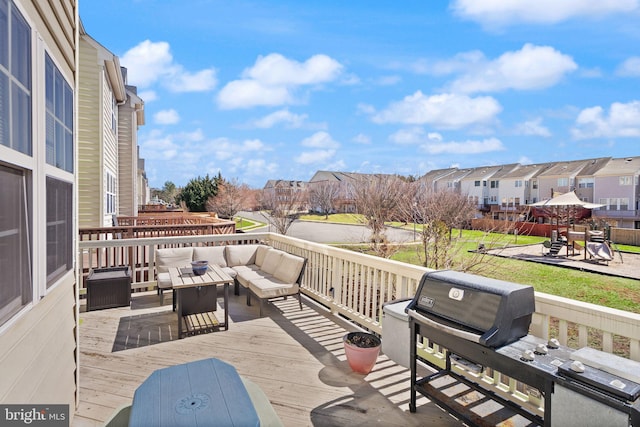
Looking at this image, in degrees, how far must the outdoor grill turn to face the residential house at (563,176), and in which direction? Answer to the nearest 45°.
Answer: approximately 135° to its right

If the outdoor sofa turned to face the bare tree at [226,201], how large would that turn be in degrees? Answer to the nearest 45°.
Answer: approximately 135° to its right

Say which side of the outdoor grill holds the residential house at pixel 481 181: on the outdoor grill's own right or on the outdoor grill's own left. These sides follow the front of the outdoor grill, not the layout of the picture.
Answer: on the outdoor grill's own right

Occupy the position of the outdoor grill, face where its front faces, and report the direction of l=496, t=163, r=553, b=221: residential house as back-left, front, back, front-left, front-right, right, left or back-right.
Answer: back-right

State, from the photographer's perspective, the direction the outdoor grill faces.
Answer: facing the viewer and to the left of the viewer

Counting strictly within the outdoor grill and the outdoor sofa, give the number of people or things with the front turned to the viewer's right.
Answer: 0

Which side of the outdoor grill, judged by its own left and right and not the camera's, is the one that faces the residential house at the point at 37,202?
front

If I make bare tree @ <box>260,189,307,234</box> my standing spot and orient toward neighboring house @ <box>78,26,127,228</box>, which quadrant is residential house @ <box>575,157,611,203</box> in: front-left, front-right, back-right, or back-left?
back-left

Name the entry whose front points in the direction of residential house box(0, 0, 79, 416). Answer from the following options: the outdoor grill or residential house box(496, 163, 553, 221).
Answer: the outdoor grill

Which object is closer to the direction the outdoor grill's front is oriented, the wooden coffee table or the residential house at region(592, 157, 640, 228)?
the wooden coffee table

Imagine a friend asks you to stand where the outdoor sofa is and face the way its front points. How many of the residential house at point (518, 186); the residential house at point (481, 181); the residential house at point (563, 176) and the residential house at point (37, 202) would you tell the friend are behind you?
3

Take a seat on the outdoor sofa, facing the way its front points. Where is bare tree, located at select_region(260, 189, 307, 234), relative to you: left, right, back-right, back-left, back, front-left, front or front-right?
back-right

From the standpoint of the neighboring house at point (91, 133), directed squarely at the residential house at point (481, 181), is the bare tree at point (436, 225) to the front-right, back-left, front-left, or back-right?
front-right
